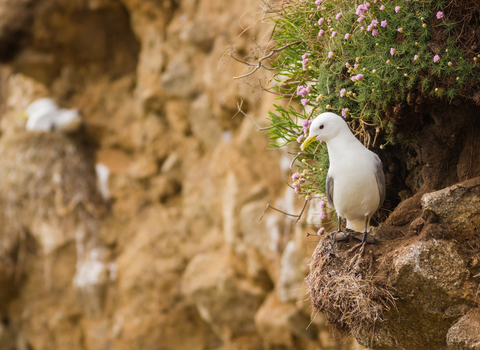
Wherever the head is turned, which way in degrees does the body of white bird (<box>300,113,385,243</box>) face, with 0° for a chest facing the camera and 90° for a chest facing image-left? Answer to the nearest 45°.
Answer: approximately 0°
